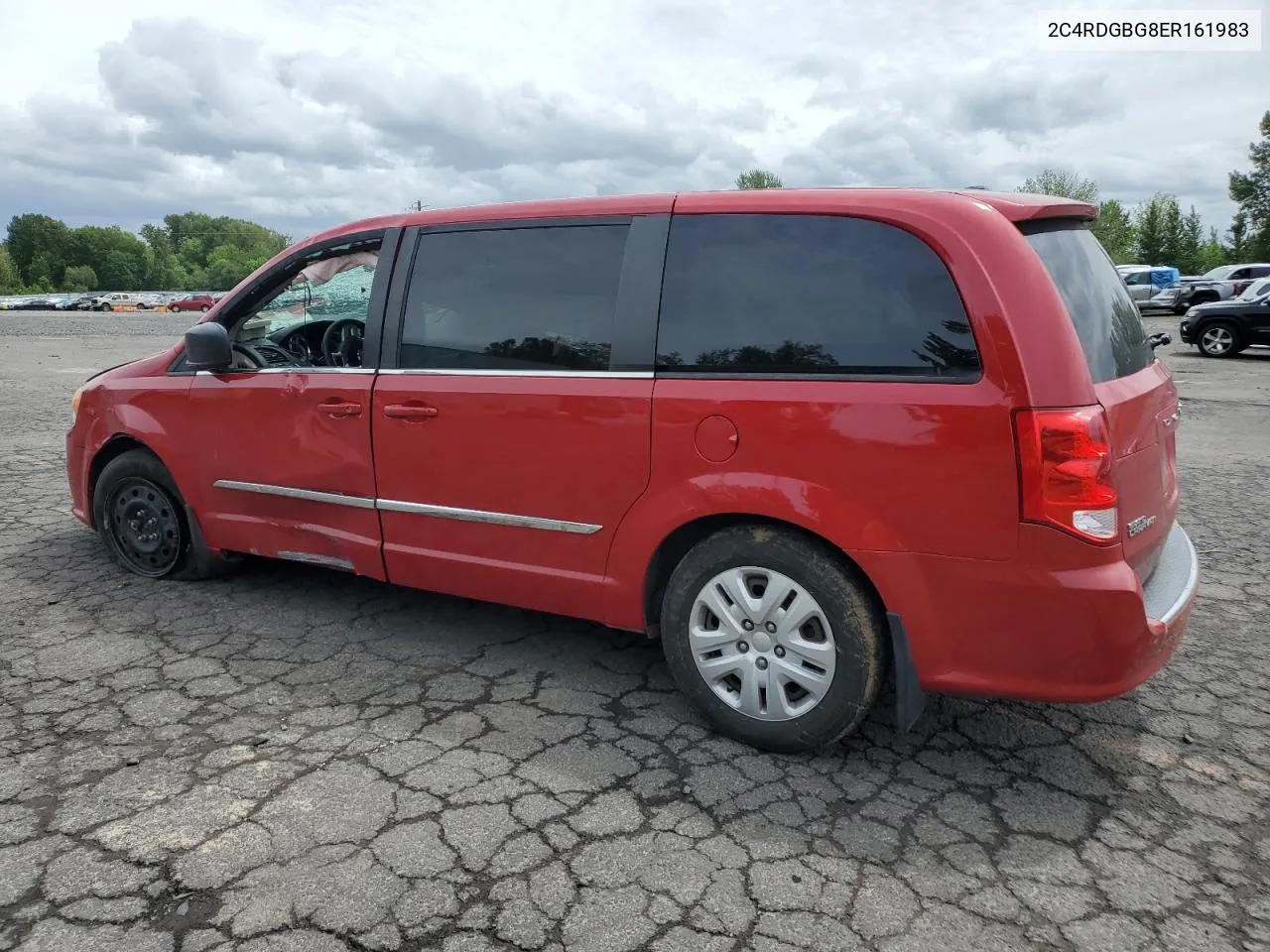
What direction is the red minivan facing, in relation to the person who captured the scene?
facing away from the viewer and to the left of the viewer

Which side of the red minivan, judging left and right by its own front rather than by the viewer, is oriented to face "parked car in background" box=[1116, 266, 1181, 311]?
right

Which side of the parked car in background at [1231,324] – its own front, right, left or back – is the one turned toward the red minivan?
left

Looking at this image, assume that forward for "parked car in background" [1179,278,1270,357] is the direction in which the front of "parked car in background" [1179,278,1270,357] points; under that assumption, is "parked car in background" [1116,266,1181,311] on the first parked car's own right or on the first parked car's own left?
on the first parked car's own right

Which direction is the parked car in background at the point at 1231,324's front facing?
to the viewer's left

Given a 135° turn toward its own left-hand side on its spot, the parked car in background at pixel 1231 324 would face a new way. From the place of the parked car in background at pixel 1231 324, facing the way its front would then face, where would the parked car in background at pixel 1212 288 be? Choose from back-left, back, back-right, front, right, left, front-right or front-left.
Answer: back-left

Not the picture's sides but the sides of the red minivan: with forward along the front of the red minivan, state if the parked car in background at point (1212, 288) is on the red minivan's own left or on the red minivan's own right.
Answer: on the red minivan's own right

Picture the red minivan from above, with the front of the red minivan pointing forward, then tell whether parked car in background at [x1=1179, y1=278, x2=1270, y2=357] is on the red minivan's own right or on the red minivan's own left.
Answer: on the red minivan's own right
